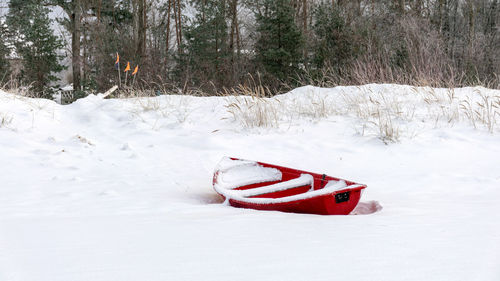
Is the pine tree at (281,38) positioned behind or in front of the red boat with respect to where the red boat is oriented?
in front

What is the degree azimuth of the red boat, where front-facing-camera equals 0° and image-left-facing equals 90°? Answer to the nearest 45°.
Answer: approximately 135°

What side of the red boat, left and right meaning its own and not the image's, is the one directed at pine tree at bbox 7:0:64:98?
front

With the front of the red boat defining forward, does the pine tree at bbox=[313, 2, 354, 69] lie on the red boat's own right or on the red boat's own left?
on the red boat's own right

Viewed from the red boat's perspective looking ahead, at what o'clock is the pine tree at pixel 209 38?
The pine tree is roughly at 1 o'clock from the red boat.

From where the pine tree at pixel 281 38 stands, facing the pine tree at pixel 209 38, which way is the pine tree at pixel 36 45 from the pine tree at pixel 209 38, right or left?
left

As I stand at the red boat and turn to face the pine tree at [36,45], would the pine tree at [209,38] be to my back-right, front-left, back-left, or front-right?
front-right
